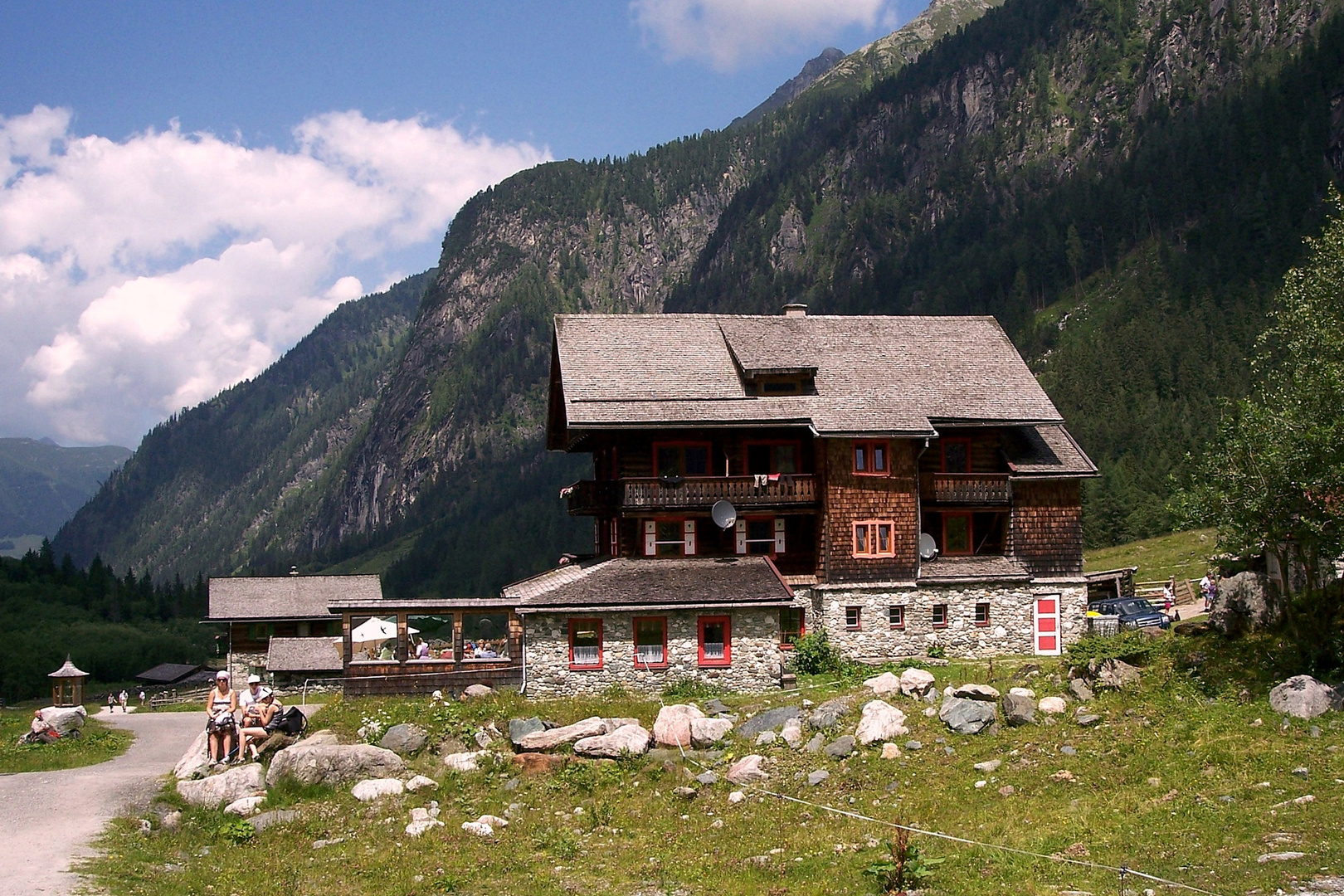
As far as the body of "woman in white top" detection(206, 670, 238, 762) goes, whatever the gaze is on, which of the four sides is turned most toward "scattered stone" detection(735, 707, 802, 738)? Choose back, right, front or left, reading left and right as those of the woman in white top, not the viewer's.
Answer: left

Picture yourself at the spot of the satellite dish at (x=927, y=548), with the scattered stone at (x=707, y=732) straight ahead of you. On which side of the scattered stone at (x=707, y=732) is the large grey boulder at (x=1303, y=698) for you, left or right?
left

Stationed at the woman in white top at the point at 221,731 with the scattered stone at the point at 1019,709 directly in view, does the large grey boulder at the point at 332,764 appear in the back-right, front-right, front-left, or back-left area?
front-right

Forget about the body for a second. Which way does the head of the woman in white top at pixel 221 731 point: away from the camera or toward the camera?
toward the camera

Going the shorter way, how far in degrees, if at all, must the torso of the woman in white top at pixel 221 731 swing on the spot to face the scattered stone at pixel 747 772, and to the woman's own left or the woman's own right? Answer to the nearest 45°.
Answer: approximately 45° to the woman's own left

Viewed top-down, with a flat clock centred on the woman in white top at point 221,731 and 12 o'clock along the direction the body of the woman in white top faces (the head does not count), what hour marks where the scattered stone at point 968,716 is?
The scattered stone is roughly at 10 o'clock from the woman in white top.

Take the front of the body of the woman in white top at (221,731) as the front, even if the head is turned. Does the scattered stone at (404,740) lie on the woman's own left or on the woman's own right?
on the woman's own left

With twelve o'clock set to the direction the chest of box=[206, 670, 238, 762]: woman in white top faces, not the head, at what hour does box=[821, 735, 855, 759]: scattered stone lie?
The scattered stone is roughly at 10 o'clock from the woman in white top.

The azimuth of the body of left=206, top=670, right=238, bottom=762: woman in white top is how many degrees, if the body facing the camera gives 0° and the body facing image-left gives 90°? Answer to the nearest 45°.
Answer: approximately 0°

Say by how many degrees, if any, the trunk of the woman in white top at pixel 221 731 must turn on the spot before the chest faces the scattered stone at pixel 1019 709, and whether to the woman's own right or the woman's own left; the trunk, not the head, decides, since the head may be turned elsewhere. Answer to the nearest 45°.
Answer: approximately 45° to the woman's own left

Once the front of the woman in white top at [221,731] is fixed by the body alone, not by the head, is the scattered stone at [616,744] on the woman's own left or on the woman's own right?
on the woman's own left

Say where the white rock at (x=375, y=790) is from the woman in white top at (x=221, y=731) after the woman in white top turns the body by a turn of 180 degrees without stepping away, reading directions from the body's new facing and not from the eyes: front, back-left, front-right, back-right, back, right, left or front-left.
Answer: back-right
